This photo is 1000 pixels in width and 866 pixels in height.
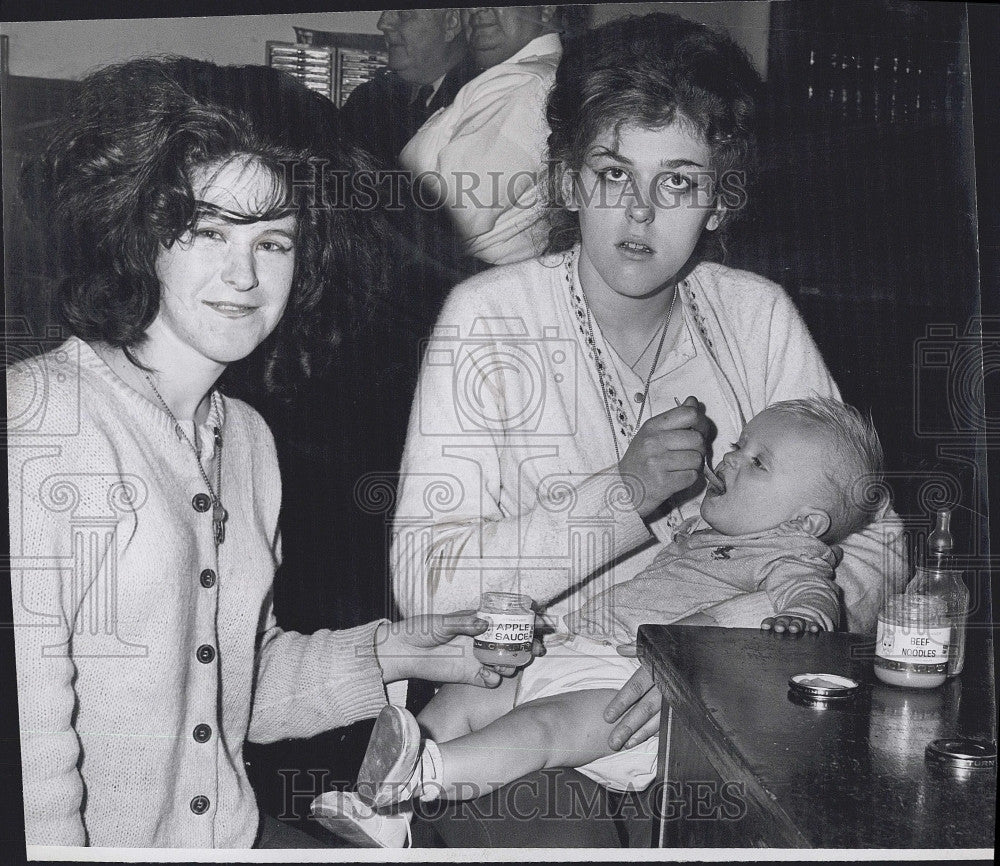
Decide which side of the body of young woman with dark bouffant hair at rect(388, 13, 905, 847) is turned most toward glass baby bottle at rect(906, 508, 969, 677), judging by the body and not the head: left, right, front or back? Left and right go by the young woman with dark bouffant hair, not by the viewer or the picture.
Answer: left

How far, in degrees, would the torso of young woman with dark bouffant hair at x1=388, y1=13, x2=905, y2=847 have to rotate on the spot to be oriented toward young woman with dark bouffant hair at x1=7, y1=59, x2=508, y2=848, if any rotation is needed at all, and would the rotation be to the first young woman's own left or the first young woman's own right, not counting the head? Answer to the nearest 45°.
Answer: approximately 90° to the first young woman's own right

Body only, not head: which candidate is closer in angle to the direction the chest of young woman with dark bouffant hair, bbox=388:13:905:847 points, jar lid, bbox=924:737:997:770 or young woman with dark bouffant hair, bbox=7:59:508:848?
the jar lid

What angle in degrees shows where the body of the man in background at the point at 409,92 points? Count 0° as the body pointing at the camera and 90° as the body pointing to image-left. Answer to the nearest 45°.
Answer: approximately 45°
